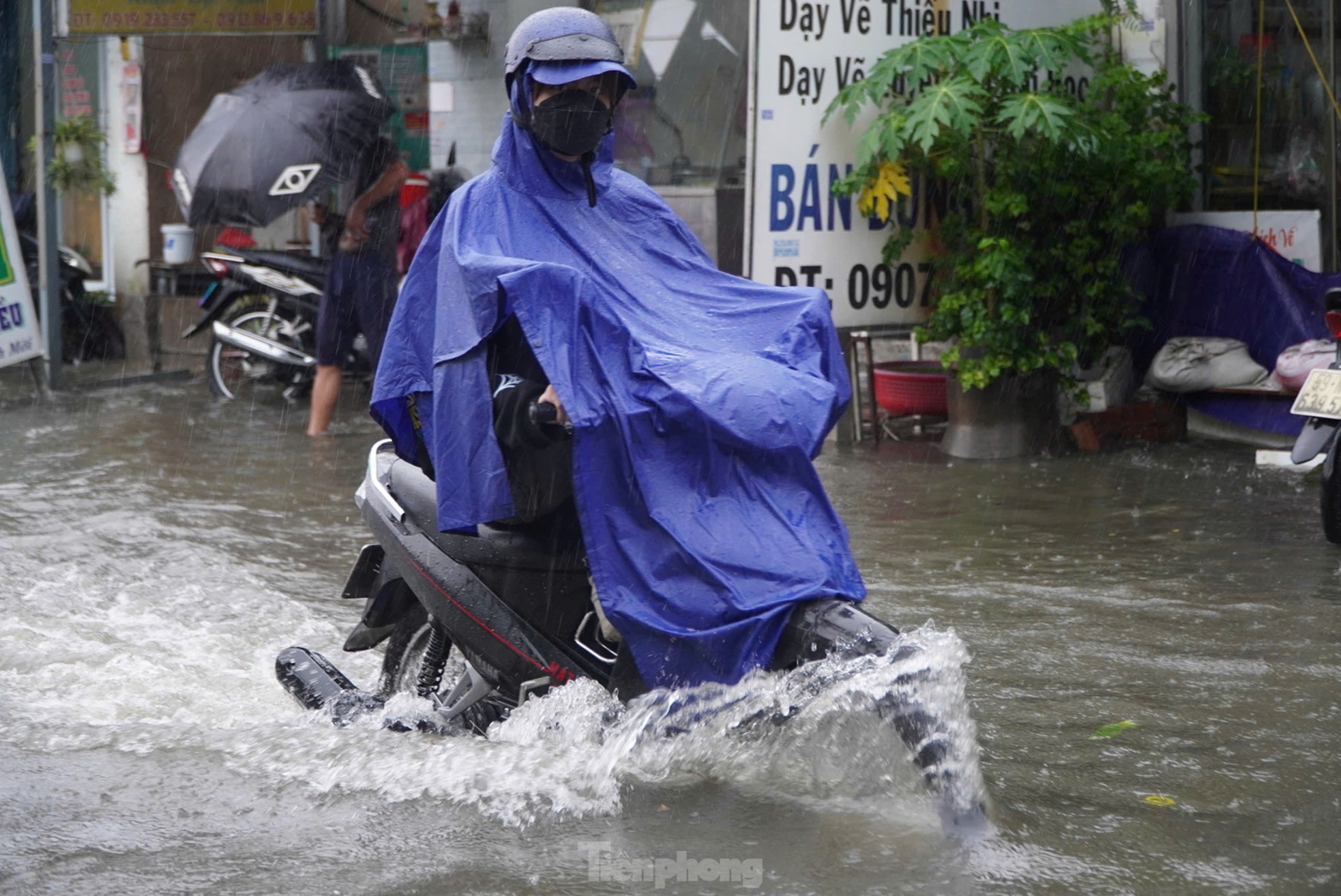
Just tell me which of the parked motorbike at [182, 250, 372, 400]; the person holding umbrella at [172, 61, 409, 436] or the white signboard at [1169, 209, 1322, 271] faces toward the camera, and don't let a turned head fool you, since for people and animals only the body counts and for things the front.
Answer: the white signboard

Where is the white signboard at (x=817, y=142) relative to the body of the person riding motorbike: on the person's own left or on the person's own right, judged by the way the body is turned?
on the person's own left

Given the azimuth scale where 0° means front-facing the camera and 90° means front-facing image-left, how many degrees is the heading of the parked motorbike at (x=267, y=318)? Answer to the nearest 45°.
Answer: approximately 270°

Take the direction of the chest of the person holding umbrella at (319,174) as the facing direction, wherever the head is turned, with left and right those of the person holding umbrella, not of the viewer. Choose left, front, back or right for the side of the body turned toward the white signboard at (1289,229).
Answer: back

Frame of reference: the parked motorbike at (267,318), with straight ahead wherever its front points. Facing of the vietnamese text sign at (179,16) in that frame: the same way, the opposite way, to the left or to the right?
to the right

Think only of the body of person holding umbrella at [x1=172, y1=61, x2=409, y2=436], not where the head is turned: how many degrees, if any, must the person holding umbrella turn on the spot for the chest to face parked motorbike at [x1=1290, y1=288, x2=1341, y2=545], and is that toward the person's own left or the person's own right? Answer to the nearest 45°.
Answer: approximately 135° to the person's own left

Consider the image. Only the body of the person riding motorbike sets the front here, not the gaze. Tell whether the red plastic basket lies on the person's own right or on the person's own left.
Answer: on the person's own left

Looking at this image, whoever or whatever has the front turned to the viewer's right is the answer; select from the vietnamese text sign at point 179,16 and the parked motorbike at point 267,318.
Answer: the parked motorbike

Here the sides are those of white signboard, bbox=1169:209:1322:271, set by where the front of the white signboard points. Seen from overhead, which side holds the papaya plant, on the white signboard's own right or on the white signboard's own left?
on the white signboard's own right

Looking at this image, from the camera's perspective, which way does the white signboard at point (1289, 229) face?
toward the camera

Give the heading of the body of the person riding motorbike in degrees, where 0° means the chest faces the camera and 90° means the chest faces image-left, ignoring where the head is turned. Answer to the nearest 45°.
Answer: approximately 315°

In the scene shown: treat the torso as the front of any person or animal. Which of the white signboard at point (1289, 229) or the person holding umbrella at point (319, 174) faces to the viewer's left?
the person holding umbrella

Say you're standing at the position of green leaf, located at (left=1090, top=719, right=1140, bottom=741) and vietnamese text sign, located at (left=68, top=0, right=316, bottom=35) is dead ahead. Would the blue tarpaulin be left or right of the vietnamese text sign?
right

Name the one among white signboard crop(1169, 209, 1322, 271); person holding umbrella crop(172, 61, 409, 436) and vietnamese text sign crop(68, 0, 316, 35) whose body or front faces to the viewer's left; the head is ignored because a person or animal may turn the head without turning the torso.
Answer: the person holding umbrella
